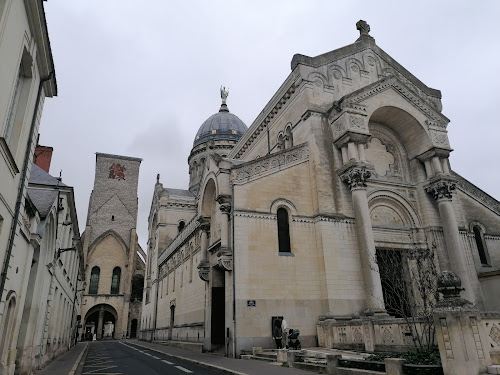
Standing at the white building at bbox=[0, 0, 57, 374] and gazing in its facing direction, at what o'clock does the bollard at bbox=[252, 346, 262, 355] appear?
The bollard is roughly at 11 o'clock from the white building.

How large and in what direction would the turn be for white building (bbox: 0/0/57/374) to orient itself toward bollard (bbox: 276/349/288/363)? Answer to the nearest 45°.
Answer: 0° — it already faces it

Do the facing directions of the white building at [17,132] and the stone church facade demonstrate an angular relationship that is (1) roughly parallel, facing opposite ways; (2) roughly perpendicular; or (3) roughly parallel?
roughly perpendicular

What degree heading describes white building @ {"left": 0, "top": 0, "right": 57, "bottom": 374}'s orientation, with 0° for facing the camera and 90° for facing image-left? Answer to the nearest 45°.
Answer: approximately 270°

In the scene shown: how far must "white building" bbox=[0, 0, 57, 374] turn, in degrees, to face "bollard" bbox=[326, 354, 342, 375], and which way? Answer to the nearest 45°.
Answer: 0° — it already faces it

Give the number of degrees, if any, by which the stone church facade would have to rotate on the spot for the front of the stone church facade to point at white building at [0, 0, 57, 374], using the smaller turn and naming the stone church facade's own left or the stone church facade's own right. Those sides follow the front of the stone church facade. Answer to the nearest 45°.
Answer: approximately 90° to the stone church facade's own right

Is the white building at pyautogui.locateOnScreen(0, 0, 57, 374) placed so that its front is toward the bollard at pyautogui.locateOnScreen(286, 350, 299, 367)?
yes

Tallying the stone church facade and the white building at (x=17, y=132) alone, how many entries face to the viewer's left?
0
